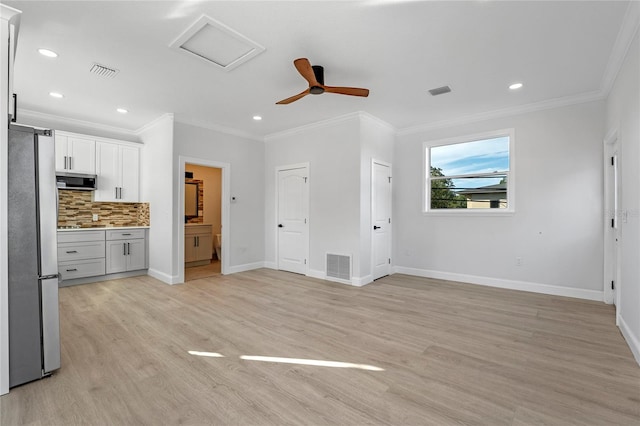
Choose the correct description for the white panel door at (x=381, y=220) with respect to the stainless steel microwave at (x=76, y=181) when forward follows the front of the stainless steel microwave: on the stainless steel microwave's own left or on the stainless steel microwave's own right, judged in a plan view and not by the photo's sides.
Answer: on the stainless steel microwave's own left

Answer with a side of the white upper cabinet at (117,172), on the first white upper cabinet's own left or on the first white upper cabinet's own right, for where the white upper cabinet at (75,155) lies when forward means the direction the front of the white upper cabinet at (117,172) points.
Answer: on the first white upper cabinet's own right

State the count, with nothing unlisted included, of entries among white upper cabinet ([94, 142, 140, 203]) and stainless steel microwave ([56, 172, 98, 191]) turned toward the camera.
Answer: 2

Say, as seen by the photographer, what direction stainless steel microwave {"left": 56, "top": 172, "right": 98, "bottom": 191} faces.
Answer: facing the viewer

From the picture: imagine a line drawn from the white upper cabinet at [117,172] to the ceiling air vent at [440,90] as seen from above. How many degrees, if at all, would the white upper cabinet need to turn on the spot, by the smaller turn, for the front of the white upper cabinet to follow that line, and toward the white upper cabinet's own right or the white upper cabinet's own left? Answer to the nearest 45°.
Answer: approximately 45° to the white upper cabinet's own left
